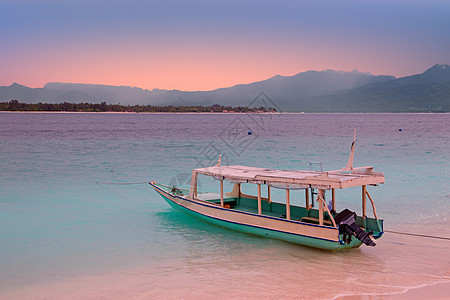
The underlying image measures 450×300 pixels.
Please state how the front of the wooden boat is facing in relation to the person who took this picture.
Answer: facing away from the viewer and to the left of the viewer
